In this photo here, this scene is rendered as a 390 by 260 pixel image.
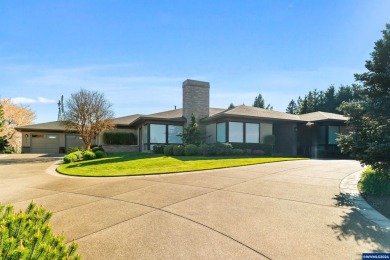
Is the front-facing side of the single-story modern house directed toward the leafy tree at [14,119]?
no

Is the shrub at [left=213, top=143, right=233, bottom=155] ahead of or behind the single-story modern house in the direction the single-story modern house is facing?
ahead

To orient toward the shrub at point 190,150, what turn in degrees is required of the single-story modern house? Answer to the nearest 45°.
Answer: approximately 45° to its right

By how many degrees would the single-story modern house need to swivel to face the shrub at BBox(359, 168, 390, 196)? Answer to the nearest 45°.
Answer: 0° — it already faces it

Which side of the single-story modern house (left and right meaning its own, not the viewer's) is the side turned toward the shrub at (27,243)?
front

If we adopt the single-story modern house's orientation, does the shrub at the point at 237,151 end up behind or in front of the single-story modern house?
in front

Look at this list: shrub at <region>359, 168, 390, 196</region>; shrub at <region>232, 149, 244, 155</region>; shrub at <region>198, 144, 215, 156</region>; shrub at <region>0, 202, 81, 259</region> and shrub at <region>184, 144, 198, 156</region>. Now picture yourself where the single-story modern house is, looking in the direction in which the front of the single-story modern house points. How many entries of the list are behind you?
0

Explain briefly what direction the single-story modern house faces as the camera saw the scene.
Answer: facing the viewer

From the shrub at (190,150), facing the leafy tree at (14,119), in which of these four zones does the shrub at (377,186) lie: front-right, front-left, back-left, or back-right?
back-left

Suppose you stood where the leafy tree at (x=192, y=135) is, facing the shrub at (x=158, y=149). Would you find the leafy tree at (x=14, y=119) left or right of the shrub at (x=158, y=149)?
right

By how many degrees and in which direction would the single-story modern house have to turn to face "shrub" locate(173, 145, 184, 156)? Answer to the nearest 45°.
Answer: approximately 45° to its right

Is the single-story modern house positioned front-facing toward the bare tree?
no
